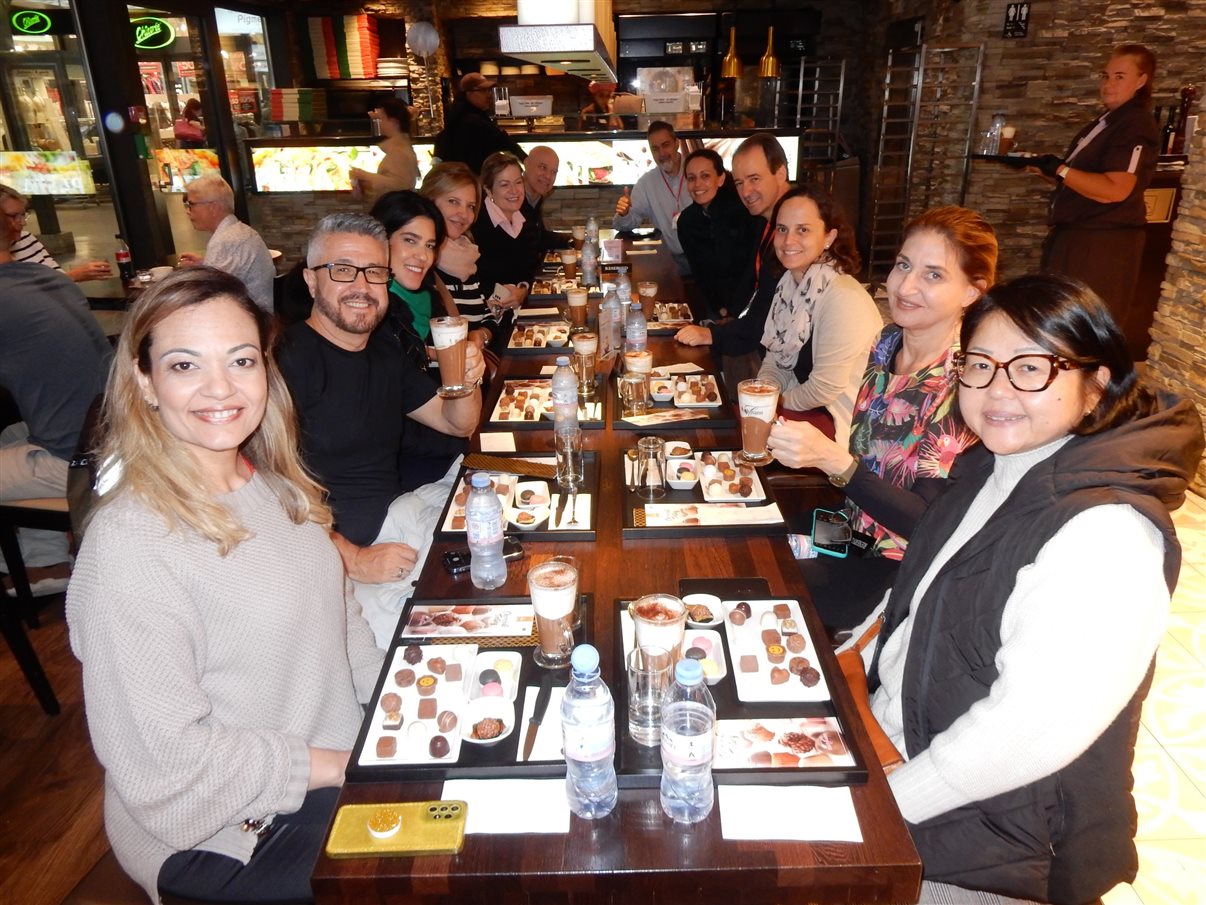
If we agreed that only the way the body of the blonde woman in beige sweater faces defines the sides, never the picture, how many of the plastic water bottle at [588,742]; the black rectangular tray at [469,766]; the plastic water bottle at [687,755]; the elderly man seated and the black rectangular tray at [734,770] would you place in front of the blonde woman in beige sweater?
4

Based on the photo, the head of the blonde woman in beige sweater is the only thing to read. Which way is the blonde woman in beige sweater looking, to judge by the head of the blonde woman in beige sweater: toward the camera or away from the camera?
toward the camera

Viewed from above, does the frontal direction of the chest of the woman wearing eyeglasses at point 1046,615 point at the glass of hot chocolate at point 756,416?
no

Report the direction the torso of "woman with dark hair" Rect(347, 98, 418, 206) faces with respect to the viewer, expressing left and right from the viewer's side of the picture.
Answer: facing to the left of the viewer

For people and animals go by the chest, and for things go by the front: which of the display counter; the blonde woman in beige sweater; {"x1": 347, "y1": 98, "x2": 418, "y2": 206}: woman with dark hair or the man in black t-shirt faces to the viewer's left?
the woman with dark hair

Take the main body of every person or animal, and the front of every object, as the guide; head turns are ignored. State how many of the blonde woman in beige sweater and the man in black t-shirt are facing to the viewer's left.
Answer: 0

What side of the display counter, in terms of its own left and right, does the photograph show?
front

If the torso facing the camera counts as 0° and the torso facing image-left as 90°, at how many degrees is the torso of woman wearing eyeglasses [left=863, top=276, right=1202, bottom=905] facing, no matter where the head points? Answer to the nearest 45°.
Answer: approximately 45°

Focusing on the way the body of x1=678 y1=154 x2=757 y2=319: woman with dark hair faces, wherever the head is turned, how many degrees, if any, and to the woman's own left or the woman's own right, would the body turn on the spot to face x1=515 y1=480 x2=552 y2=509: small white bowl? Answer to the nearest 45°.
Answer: approximately 45° to the woman's own left

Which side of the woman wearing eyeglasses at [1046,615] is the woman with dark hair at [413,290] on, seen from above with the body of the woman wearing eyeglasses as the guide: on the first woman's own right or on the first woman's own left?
on the first woman's own right

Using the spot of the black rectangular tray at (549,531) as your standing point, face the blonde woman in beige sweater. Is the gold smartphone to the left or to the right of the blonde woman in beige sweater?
left

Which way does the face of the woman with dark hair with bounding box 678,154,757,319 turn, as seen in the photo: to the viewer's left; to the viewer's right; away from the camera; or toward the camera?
toward the camera

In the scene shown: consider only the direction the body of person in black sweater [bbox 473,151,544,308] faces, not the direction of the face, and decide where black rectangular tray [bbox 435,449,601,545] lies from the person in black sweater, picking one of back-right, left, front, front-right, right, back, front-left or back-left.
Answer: front-right

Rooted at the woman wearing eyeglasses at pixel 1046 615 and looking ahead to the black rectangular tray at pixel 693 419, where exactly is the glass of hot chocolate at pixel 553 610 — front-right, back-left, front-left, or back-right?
front-left

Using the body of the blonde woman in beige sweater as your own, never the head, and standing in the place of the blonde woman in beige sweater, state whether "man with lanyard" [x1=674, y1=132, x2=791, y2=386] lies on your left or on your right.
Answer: on your left

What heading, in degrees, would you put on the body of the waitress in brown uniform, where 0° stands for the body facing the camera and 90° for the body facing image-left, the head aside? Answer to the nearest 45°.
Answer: approximately 90°

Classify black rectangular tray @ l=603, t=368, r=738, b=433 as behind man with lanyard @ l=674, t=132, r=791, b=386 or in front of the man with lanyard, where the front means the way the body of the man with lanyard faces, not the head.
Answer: in front

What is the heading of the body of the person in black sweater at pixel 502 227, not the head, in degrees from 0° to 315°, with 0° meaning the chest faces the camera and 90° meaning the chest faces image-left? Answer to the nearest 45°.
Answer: approximately 315°

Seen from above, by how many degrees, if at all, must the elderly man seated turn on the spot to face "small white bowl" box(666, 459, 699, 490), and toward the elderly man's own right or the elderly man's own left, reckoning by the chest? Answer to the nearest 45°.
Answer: approximately 90° to the elderly man's own left

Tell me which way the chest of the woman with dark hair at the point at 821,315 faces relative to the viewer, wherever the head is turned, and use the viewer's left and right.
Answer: facing the viewer and to the left of the viewer
